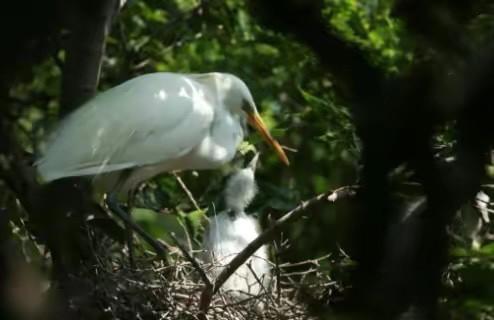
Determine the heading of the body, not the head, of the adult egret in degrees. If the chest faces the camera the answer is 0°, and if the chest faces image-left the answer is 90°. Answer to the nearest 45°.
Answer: approximately 270°
